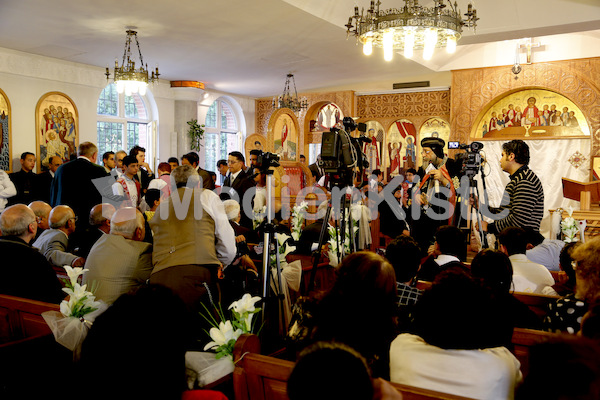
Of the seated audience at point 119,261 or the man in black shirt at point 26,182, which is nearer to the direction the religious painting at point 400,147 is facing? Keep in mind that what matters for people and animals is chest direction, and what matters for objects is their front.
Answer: the seated audience

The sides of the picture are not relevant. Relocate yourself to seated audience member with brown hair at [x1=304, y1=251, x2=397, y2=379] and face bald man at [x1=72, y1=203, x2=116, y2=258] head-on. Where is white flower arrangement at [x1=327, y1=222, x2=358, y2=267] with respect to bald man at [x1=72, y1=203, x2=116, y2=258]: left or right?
right

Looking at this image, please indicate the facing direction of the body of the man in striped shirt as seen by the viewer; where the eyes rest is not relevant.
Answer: to the viewer's left

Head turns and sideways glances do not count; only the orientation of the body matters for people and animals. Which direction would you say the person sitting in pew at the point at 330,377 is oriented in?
away from the camera

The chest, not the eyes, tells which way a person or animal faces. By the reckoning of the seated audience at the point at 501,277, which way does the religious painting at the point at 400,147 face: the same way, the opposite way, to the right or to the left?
the opposite way

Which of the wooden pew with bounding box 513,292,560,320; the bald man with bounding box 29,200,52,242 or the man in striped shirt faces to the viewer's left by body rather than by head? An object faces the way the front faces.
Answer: the man in striped shirt

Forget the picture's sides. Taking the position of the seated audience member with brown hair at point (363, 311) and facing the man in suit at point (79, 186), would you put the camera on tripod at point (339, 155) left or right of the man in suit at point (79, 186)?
right

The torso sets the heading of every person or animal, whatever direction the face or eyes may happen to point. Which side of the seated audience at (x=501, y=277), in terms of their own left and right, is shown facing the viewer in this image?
back

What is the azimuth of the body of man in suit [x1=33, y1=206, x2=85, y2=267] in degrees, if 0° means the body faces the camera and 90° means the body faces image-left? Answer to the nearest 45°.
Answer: approximately 225°

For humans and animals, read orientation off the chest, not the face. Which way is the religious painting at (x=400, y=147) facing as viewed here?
toward the camera

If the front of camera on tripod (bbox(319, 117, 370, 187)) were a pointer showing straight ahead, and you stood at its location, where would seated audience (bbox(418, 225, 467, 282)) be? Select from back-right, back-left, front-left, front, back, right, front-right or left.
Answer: right

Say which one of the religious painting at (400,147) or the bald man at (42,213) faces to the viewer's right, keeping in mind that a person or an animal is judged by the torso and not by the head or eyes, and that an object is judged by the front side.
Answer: the bald man

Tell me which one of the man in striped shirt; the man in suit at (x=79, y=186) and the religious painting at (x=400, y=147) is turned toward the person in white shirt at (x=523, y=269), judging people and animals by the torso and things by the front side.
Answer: the religious painting

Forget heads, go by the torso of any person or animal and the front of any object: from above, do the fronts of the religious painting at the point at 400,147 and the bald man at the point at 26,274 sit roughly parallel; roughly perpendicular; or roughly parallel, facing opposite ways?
roughly parallel, facing opposite ways

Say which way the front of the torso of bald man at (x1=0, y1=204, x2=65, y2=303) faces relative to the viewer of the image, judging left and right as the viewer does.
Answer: facing away from the viewer and to the right of the viewer

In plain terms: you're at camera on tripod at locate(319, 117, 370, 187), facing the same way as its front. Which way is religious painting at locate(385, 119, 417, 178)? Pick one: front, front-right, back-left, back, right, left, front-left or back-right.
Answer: front-left

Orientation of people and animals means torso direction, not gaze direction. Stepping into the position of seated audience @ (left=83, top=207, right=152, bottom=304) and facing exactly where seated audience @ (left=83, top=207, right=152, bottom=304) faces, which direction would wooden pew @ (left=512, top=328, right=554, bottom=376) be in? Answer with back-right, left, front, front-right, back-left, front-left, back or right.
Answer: right

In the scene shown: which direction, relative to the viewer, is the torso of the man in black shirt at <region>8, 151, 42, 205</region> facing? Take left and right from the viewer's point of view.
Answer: facing the viewer and to the right of the viewer

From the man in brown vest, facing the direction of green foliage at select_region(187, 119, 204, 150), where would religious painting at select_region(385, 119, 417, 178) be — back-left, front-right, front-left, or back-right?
front-right

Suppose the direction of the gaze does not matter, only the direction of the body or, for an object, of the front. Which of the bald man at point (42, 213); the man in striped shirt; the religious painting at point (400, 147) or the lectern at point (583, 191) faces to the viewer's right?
the bald man

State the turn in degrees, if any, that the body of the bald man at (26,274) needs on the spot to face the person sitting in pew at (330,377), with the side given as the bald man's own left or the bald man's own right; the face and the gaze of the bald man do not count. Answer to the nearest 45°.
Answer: approximately 135° to the bald man's own right

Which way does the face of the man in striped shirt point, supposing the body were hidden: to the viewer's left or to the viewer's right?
to the viewer's left
